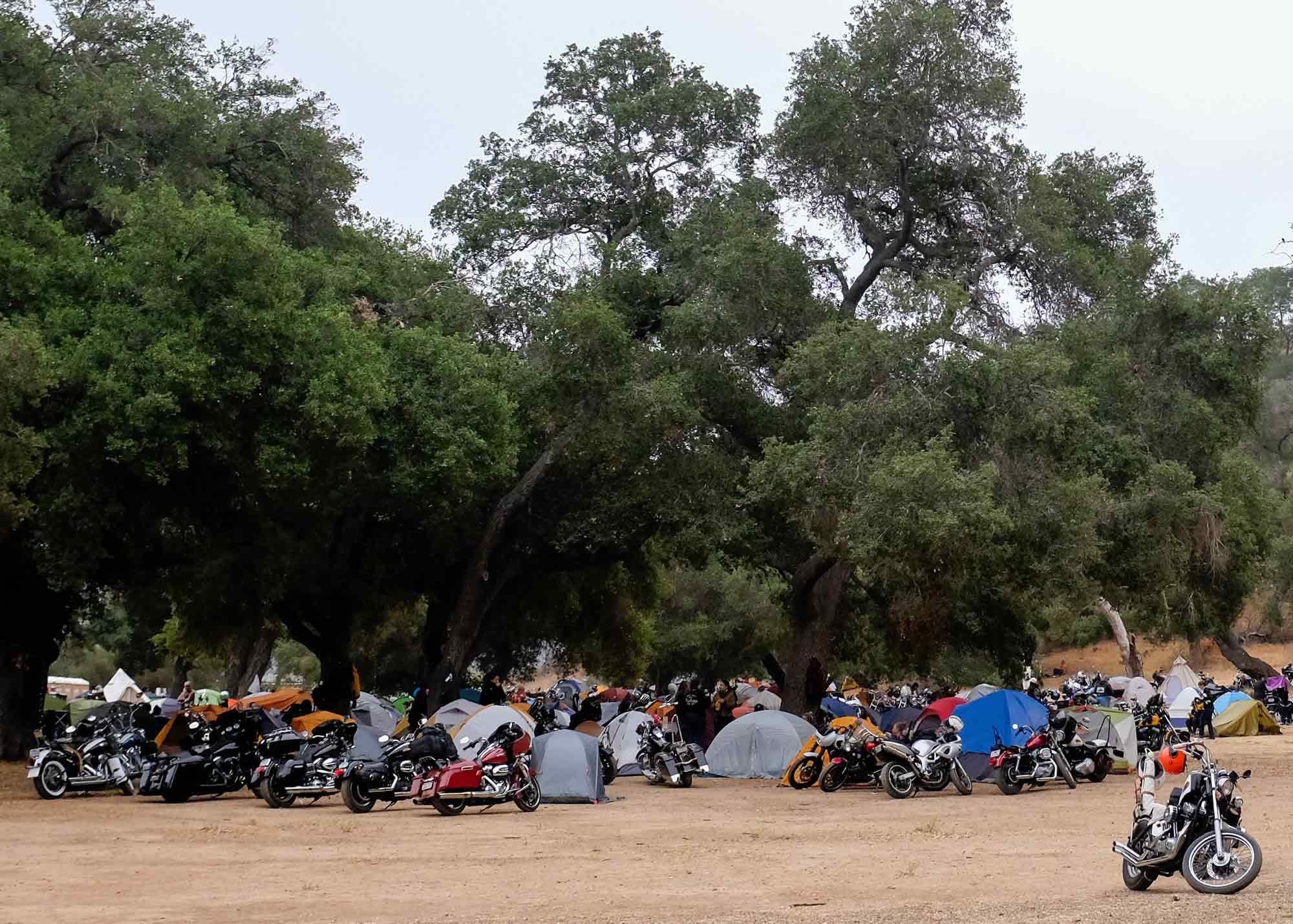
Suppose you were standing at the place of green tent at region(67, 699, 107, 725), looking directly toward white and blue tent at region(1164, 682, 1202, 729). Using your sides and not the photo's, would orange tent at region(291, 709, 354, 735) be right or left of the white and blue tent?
right

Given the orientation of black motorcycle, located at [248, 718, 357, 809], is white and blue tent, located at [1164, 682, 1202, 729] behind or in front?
in front

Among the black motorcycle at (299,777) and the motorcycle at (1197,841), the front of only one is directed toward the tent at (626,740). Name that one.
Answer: the black motorcycle

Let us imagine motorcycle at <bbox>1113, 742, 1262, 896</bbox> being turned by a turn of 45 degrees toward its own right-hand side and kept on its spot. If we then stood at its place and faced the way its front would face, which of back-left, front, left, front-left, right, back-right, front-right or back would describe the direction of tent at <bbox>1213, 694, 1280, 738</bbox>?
back

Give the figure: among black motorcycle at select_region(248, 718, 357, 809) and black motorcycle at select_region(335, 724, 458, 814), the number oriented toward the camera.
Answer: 0

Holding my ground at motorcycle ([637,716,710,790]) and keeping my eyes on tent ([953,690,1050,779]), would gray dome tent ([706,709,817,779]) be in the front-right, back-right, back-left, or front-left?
front-left

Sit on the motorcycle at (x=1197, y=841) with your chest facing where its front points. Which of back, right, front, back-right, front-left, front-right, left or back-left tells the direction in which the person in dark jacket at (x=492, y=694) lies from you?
back

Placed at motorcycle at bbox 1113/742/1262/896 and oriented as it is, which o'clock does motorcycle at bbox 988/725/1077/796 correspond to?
motorcycle at bbox 988/725/1077/796 is roughly at 7 o'clock from motorcycle at bbox 1113/742/1262/896.

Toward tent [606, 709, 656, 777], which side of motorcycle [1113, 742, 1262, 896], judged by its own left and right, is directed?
back

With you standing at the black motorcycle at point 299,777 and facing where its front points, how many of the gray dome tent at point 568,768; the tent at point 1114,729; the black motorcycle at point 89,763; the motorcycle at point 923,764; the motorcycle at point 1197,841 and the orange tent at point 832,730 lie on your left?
1

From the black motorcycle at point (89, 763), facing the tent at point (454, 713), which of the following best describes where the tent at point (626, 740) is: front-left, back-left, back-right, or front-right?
front-right

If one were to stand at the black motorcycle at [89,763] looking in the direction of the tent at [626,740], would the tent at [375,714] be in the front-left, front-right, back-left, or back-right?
front-left

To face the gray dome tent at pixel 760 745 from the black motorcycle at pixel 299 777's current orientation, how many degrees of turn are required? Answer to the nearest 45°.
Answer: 0° — it already faces it
